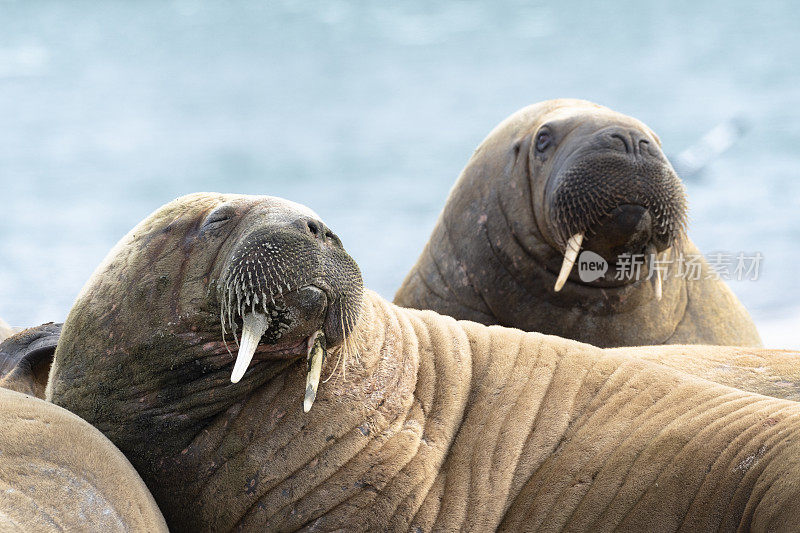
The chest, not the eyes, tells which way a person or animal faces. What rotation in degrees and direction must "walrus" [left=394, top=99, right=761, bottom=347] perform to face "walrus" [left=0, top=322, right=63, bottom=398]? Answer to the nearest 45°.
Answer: approximately 90° to its right

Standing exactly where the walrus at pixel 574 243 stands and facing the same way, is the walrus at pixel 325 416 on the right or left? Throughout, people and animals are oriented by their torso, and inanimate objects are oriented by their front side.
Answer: on its right

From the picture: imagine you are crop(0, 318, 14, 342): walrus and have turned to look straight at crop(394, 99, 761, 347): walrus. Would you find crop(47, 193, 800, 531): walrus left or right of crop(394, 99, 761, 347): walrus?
right

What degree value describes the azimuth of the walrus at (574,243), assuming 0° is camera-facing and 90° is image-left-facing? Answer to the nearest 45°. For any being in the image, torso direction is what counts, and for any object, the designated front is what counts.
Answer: approximately 315°
